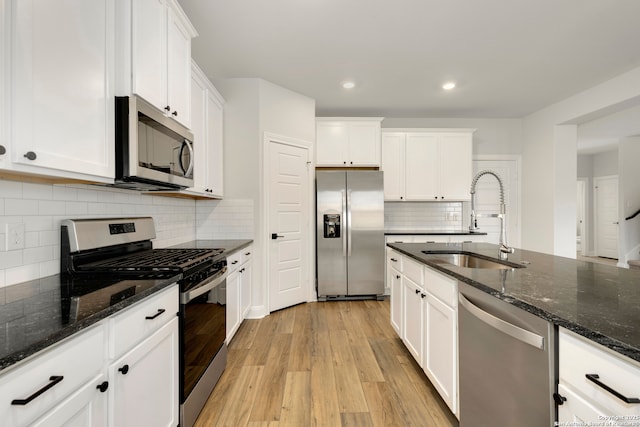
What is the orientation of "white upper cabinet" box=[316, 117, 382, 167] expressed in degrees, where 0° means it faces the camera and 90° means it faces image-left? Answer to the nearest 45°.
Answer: approximately 0°

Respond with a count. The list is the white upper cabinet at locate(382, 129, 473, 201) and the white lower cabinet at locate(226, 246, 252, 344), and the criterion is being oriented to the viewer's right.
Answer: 1

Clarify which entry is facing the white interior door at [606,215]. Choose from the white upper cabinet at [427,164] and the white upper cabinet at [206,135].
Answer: the white upper cabinet at [206,135]

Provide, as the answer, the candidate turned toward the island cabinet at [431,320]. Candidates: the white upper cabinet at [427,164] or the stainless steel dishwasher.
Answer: the white upper cabinet

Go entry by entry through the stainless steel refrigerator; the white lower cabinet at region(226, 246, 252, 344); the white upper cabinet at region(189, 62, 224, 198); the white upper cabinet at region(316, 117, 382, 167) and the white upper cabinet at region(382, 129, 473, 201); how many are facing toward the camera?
3

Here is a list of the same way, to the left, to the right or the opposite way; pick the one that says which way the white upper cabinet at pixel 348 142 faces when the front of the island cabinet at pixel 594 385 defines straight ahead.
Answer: to the left

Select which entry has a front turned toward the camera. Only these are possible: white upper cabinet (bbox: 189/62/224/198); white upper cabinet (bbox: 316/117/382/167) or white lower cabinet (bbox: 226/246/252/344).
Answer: white upper cabinet (bbox: 316/117/382/167)

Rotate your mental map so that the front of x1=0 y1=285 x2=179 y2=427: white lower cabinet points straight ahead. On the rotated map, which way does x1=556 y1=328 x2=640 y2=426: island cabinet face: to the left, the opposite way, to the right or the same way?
the opposite way

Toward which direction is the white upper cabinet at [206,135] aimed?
to the viewer's right

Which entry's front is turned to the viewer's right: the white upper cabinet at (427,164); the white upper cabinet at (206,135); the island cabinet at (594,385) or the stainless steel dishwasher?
the white upper cabinet at (206,135)

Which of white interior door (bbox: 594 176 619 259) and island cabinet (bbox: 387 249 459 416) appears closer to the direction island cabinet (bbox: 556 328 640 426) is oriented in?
the island cabinet

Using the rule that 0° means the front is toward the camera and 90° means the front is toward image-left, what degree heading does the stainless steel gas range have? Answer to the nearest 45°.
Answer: approximately 315°

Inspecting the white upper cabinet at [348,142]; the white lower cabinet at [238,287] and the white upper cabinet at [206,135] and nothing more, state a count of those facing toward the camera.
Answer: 1

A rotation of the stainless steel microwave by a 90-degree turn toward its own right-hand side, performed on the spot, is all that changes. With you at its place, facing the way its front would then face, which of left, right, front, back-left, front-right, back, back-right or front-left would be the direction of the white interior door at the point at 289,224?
back
